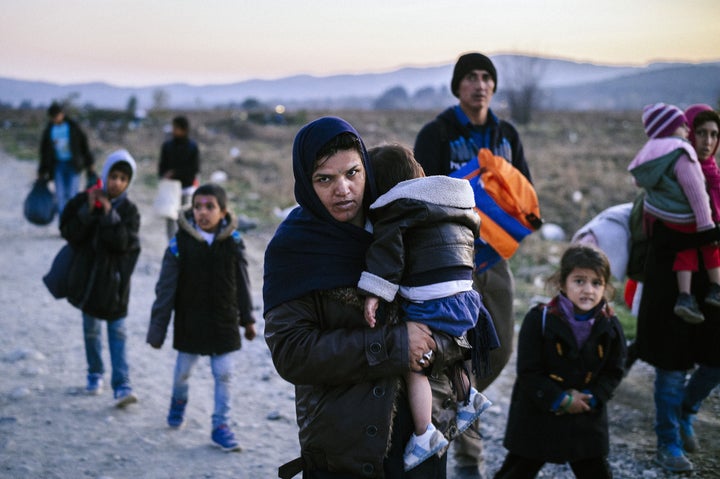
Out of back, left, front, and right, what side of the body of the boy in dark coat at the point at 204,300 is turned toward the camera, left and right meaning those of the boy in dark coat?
front

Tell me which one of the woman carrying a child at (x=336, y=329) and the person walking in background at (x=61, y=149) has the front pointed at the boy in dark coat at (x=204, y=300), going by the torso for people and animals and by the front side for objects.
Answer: the person walking in background

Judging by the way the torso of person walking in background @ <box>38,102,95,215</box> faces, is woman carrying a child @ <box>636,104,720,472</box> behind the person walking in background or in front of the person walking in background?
in front

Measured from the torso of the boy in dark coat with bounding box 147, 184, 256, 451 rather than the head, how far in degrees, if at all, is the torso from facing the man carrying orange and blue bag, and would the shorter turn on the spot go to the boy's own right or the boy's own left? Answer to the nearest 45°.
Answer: approximately 45° to the boy's own left

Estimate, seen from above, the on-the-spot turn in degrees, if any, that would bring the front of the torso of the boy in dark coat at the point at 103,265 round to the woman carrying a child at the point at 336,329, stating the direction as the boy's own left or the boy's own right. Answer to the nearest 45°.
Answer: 0° — they already face them

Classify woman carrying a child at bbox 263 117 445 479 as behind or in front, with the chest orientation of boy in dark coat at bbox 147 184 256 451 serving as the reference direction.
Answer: in front

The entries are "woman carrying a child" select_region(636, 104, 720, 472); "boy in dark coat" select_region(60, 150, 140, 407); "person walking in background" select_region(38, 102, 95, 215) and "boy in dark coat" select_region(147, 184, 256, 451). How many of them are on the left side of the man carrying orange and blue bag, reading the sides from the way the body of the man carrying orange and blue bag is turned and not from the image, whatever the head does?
1

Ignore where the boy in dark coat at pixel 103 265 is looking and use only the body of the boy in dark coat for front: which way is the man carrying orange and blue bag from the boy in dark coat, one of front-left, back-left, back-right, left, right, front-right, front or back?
front-left

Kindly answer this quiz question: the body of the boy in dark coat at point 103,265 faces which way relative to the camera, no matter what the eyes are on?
toward the camera

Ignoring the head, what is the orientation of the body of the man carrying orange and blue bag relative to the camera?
toward the camera

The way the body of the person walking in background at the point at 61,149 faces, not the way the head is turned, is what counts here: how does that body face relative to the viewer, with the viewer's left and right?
facing the viewer

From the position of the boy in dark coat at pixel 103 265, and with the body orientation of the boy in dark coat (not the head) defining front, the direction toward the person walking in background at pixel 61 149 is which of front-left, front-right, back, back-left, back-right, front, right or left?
back

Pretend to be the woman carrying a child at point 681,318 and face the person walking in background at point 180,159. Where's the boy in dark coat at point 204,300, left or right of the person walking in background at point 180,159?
left
